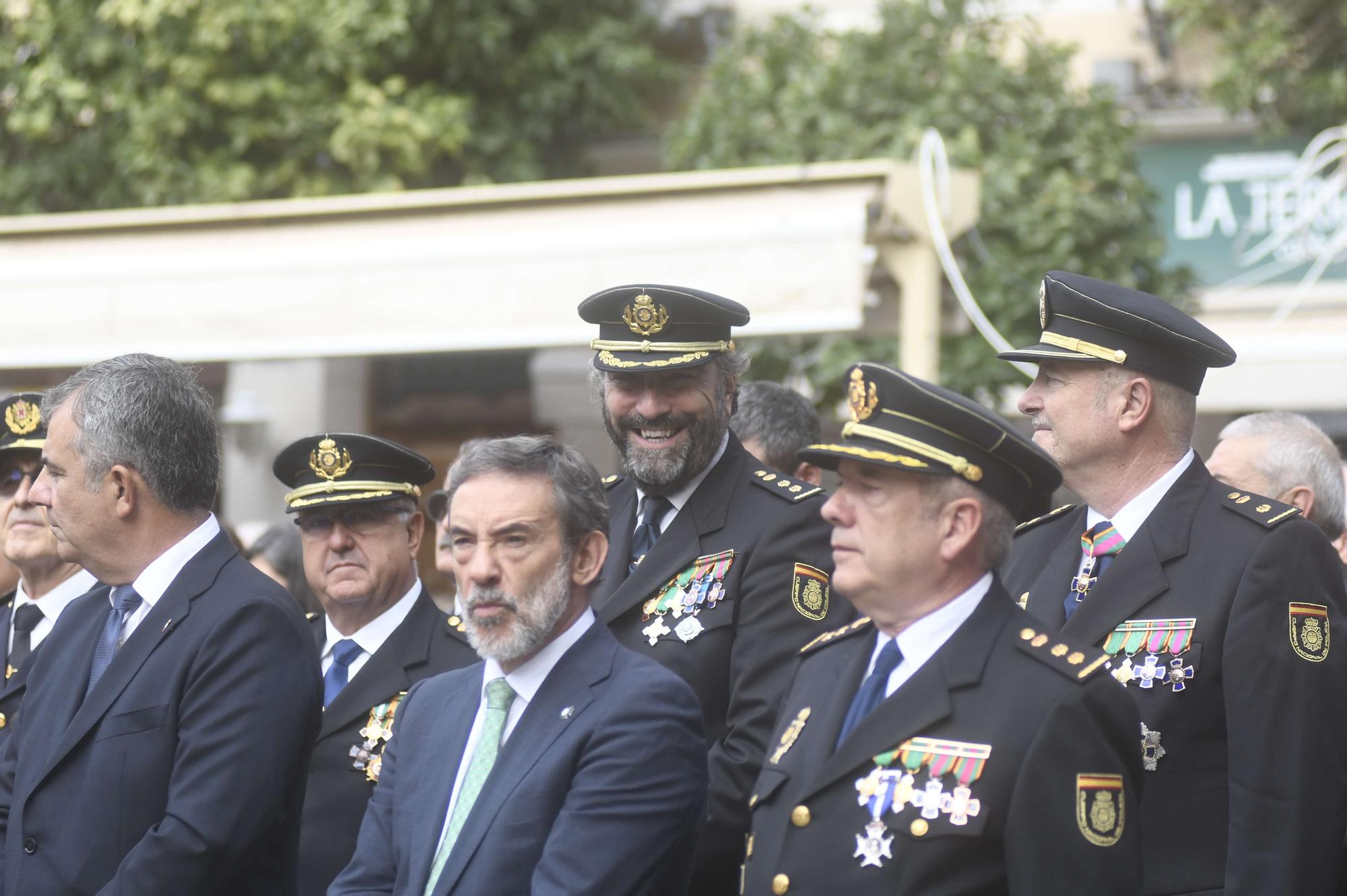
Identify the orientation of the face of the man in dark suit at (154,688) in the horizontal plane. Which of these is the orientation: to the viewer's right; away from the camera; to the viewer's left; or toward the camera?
to the viewer's left

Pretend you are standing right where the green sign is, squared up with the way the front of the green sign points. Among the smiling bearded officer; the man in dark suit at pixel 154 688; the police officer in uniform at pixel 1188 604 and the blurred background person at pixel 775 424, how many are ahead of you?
4

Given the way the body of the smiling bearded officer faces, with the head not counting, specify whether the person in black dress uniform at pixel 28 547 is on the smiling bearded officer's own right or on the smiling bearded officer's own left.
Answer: on the smiling bearded officer's own right

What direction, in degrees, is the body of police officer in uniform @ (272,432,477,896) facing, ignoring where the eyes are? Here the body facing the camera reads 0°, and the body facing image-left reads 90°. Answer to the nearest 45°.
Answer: approximately 45°

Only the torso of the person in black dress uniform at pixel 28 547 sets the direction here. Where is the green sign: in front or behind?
behind

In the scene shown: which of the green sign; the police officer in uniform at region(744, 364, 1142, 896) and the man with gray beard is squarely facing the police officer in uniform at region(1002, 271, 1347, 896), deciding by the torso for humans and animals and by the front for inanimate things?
the green sign

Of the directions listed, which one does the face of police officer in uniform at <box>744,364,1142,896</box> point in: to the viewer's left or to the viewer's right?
to the viewer's left

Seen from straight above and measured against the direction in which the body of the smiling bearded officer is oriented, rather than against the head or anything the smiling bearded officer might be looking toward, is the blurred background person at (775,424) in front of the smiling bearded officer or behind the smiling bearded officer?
behind

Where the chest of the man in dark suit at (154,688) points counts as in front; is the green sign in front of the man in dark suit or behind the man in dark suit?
behind

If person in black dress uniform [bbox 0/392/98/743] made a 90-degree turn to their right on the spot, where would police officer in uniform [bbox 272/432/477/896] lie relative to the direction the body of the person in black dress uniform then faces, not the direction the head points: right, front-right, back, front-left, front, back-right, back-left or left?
back

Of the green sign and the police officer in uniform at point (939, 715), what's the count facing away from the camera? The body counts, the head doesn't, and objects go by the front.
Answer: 0

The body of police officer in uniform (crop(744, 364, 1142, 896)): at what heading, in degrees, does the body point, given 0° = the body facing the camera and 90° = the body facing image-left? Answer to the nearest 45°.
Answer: approximately 45°

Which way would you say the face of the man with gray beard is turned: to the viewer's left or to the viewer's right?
to the viewer's left
